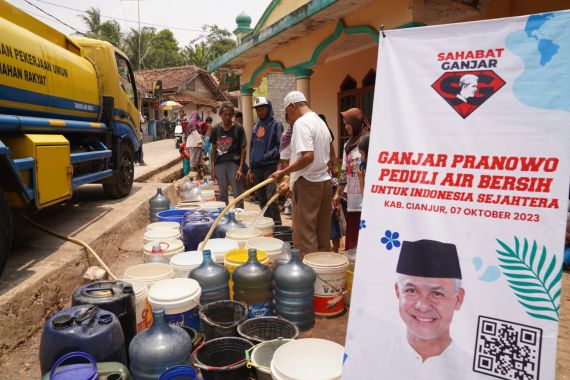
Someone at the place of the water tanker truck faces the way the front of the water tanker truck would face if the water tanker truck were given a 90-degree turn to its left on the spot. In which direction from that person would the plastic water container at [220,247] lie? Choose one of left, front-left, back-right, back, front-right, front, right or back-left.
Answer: back

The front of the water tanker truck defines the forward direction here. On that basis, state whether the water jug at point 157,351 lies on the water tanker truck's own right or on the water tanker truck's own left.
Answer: on the water tanker truck's own right

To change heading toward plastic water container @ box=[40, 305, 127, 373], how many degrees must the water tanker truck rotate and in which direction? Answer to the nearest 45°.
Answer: approximately 135° to its right

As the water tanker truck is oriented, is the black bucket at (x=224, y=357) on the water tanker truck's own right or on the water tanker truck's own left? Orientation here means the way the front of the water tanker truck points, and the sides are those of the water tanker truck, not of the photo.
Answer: on the water tanker truck's own right

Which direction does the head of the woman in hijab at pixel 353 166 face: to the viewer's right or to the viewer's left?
to the viewer's left

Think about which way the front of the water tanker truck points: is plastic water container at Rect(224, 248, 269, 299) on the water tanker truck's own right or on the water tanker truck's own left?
on the water tanker truck's own right

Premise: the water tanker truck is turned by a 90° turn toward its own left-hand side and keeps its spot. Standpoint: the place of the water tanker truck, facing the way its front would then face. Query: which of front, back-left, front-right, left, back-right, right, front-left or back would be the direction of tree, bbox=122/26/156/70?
front-right

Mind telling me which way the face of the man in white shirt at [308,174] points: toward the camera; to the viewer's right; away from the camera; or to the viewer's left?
to the viewer's left

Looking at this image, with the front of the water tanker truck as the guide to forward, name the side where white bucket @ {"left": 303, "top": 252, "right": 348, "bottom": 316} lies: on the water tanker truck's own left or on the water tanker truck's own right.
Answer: on the water tanker truck's own right

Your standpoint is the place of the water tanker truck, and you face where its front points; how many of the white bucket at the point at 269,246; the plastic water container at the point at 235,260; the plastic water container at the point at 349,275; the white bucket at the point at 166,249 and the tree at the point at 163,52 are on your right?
4

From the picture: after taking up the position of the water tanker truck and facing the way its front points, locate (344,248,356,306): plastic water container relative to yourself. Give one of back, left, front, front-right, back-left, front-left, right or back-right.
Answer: right

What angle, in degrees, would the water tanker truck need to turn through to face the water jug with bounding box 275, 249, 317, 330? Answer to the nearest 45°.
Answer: approximately 90° to its right

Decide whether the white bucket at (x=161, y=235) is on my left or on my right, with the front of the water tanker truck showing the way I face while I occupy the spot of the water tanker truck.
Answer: on my right

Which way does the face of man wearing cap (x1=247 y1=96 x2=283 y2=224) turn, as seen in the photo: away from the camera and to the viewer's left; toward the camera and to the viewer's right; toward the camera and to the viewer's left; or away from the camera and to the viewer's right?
toward the camera and to the viewer's left

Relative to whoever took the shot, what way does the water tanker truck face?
facing away from the viewer and to the right of the viewer

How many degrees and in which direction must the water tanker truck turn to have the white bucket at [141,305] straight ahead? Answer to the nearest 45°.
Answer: approximately 135° to its right

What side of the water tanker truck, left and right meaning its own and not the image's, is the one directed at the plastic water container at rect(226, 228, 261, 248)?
right

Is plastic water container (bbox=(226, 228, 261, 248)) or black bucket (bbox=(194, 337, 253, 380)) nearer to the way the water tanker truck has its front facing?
the plastic water container

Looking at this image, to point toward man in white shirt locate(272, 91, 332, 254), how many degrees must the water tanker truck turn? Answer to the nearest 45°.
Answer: approximately 90° to its right
